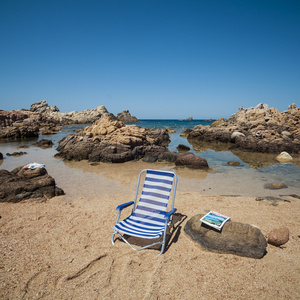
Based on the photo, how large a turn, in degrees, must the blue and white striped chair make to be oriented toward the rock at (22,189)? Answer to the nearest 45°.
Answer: approximately 90° to its right

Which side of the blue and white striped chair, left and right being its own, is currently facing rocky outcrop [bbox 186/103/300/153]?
back

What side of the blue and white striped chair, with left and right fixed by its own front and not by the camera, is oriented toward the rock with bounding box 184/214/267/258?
left

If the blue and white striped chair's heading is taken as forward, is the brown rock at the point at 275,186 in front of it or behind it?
behind

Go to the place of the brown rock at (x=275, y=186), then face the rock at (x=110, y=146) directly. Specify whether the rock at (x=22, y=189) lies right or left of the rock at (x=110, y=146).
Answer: left

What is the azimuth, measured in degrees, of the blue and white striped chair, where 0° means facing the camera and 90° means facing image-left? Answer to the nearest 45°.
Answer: approximately 45°

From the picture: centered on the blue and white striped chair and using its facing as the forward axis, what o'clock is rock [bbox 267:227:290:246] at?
The rock is roughly at 8 o'clock from the blue and white striped chair.

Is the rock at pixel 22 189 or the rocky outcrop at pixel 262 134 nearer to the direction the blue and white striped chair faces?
the rock

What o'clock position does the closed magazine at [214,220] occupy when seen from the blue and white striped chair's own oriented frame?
The closed magazine is roughly at 8 o'clock from the blue and white striped chair.

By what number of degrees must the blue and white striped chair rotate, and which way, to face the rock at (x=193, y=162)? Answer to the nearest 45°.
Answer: approximately 135° to its right
